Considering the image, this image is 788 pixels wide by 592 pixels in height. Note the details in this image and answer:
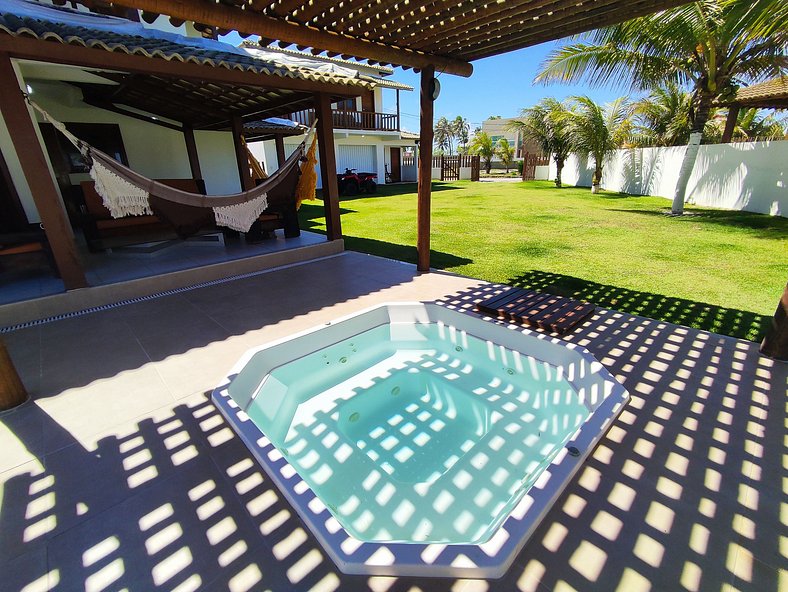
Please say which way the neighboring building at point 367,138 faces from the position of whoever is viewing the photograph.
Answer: facing the viewer and to the right of the viewer

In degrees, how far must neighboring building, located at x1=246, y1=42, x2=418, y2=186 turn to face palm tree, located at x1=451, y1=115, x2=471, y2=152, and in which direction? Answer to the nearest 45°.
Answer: approximately 90° to its left

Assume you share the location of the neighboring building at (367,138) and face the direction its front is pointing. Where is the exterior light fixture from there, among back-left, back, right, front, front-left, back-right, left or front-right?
front-right

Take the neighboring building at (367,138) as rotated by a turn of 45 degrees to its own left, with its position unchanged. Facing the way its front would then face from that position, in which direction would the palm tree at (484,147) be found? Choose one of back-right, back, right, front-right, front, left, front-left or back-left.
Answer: front-left

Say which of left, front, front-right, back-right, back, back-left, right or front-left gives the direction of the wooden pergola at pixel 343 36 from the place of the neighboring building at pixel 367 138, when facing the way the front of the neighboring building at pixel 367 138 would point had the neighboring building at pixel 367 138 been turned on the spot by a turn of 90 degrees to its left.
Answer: back-right

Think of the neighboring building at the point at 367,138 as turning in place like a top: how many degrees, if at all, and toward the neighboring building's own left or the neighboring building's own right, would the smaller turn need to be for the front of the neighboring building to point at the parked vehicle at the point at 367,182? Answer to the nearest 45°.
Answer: approximately 45° to the neighboring building's own right

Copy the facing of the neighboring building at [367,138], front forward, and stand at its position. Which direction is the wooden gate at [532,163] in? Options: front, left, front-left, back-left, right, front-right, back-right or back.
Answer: front-left

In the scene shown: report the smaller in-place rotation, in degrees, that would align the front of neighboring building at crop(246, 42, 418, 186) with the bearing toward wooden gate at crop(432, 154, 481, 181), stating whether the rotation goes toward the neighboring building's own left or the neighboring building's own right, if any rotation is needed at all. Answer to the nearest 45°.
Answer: approximately 90° to the neighboring building's own left

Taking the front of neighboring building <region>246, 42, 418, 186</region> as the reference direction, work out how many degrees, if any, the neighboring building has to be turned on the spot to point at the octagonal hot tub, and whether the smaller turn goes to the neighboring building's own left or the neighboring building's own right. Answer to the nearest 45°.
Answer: approximately 45° to the neighboring building's own right

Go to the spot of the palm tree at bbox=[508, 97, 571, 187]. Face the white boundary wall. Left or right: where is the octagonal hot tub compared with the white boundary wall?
right

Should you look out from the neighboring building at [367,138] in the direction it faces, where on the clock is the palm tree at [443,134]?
The palm tree is roughly at 8 o'clock from the neighboring building.
